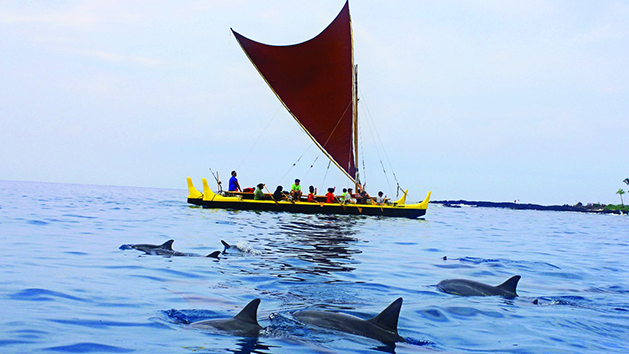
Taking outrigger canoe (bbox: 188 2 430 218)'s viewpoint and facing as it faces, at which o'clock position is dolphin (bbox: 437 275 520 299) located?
The dolphin is roughly at 3 o'clock from the outrigger canoe.

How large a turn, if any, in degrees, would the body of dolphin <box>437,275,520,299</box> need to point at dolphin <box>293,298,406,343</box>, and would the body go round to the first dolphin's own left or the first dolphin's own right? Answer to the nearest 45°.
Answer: approximately 90° to the first dolphin's own left

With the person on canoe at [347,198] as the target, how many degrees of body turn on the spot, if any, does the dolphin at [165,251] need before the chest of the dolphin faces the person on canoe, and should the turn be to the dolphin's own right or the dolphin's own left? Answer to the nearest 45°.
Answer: approximately 135° to the dolphin's own right

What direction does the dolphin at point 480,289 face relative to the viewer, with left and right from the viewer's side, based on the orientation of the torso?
facing to the left of the viewer

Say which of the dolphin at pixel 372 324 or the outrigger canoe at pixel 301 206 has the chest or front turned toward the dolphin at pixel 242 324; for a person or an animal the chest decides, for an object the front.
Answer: the dolphin at pixel 372 324

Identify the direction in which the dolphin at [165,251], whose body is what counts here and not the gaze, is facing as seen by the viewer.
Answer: to the viewer's left

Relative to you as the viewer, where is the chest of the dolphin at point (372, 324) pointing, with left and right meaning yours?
facing to the left of the viewer

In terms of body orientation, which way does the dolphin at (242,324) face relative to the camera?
to the viewer's left

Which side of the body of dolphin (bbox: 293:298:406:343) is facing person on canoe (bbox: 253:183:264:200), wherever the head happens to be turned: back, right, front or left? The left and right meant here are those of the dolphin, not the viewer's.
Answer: right

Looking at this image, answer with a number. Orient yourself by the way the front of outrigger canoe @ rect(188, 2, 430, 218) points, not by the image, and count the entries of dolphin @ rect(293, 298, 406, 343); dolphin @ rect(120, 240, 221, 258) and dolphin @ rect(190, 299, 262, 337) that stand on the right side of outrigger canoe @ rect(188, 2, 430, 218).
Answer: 3

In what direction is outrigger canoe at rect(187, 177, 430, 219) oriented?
to the viewer's right

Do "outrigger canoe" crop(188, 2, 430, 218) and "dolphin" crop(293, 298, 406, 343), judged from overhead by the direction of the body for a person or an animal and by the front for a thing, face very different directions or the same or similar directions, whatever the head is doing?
very different directions

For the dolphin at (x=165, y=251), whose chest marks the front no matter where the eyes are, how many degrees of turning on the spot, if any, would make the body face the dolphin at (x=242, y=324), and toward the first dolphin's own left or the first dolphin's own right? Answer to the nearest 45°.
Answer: approximately 90° to the first dolphin's own left
